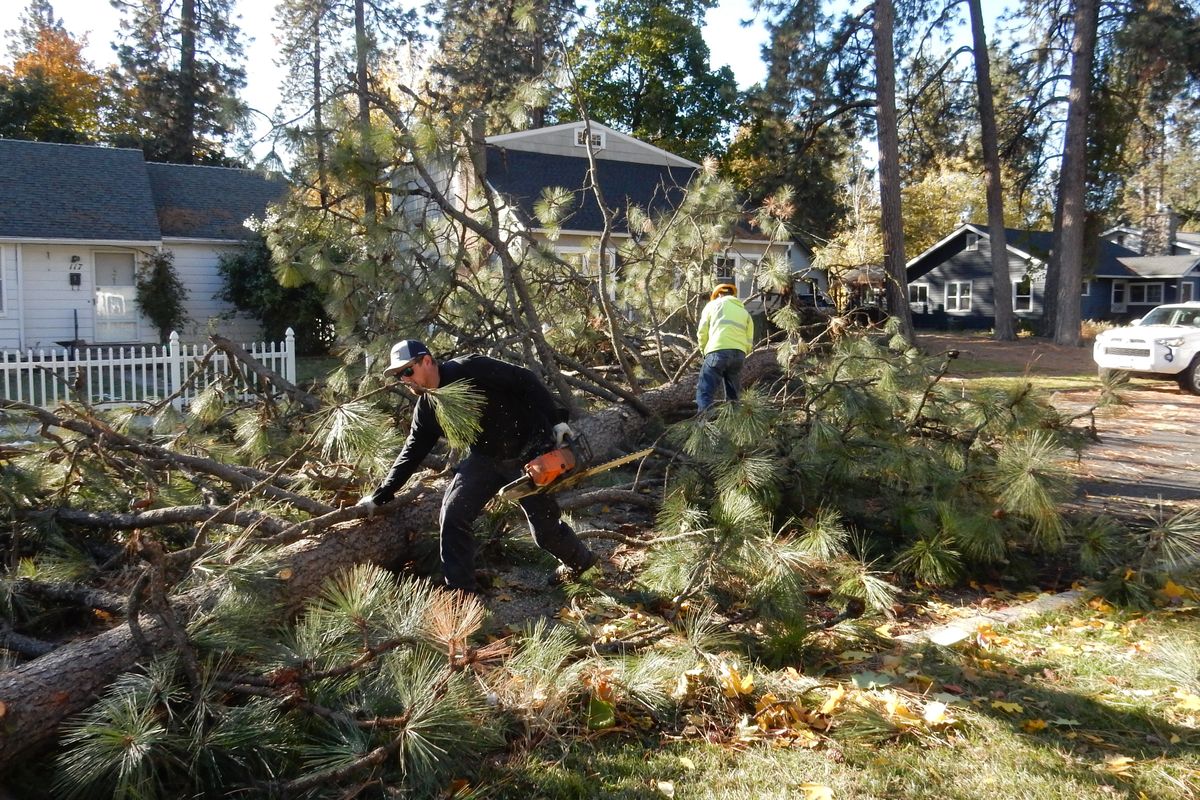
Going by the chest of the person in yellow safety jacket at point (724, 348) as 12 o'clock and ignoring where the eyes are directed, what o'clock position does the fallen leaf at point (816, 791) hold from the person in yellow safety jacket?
The fallen leaf is roughly at 6 o'clock from the person in yellow safety jacket.

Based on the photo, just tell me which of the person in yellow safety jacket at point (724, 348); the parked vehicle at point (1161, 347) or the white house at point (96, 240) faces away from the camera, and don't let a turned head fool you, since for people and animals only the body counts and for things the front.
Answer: the person in yellow safety jacket

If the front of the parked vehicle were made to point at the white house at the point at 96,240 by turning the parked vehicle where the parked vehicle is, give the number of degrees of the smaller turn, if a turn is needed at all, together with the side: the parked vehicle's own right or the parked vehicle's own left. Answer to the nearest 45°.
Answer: approximately 45° to the parked vehicle's own right

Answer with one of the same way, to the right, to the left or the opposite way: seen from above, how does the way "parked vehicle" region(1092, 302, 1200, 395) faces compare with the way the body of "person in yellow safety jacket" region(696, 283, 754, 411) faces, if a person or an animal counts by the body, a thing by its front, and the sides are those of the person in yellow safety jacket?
to the left

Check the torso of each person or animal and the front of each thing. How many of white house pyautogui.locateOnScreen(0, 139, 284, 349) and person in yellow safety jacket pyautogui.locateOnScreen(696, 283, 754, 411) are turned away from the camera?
1

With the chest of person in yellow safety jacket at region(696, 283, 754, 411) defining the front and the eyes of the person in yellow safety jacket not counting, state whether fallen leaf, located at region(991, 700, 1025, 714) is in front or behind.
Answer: behind

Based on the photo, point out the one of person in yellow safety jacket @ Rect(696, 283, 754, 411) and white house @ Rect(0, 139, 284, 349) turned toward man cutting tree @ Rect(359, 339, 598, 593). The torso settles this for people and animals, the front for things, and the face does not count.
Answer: the white house

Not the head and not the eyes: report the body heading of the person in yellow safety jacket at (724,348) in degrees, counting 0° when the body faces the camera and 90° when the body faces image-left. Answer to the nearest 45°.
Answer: approximately 180°

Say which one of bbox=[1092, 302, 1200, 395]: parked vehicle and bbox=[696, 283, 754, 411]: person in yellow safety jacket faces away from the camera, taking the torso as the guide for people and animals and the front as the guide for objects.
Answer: the person in yellow safety jacket

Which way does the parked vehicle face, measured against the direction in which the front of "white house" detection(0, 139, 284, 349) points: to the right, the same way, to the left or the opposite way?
to the right

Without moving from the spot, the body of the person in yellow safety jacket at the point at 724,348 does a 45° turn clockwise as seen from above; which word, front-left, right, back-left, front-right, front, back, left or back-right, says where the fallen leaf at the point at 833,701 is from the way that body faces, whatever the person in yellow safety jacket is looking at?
back-right
